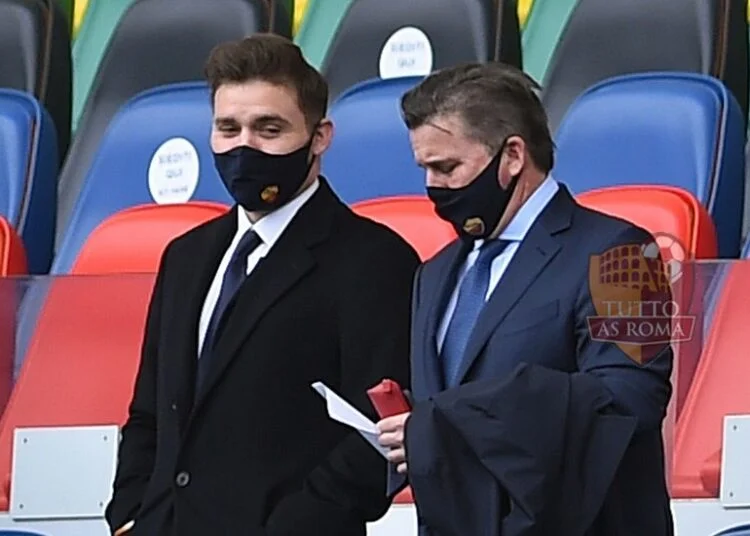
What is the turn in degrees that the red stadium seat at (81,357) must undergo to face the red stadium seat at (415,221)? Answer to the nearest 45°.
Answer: approximately 135° to its left

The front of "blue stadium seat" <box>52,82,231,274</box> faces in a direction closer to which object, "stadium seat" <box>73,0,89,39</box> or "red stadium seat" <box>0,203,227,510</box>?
the red stadium seat

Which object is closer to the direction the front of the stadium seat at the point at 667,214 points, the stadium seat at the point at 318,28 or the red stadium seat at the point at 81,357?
the red stadium seat

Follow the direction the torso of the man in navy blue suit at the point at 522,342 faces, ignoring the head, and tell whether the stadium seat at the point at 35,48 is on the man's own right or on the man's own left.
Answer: on the man's own right

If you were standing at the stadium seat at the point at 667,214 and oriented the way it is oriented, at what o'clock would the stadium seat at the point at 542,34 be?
the stadium seat at the point at 542,34 is roughly at 4 o'clock from the stadium seat at the point at 667,214.

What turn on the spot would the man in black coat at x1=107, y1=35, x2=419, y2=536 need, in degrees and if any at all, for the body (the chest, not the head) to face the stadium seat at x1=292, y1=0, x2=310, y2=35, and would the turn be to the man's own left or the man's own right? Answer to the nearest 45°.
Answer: approximately 135° to the man's own right

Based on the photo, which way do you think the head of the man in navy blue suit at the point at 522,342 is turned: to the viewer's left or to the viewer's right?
to the viewer's left
